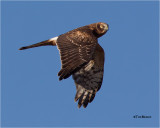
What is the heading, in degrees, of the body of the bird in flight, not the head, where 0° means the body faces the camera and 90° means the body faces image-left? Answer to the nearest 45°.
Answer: approximately 270°
